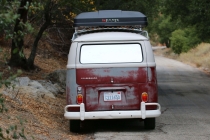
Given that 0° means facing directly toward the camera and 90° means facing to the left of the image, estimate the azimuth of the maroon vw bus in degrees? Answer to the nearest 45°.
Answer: approximately 180°
